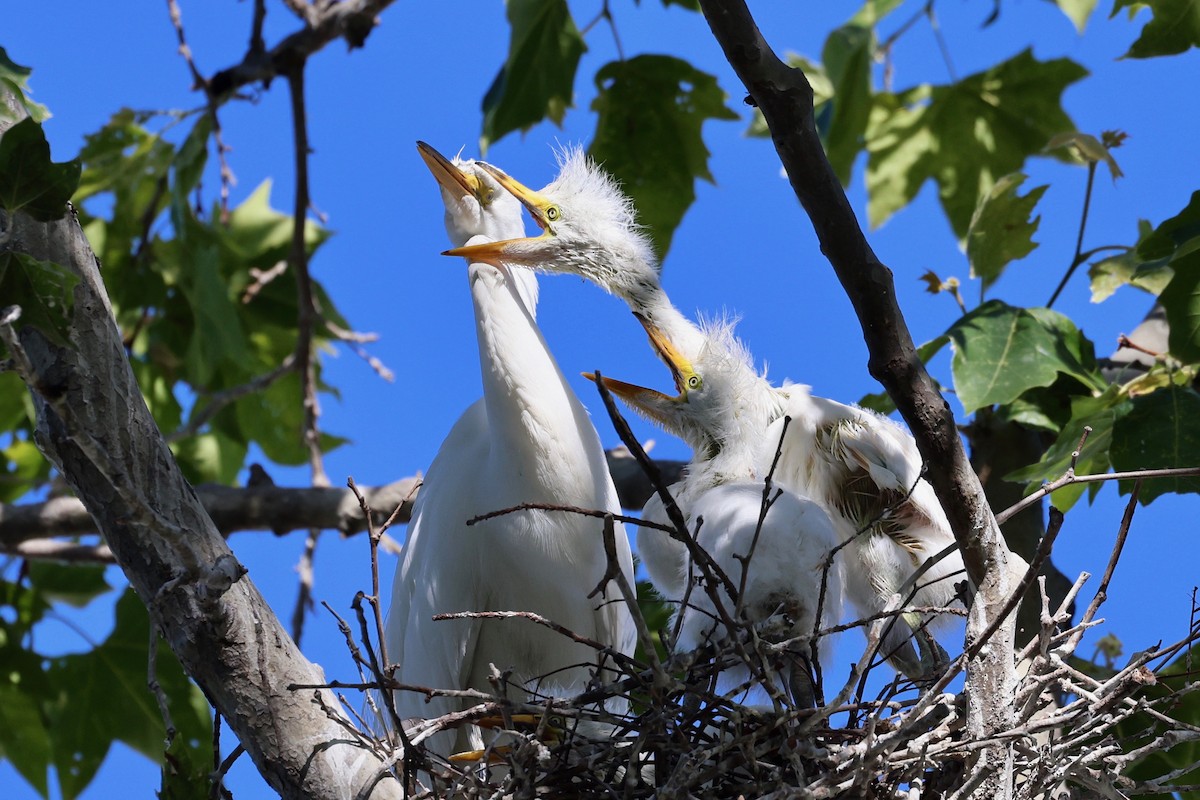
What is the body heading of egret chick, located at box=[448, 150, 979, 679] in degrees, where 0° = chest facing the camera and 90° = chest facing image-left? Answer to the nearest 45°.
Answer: approximately 90°

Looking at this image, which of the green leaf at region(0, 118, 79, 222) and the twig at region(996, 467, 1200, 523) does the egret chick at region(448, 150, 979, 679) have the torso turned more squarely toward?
the green leaf

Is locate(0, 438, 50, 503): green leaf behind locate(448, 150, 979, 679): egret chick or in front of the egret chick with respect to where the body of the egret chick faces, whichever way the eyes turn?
in front

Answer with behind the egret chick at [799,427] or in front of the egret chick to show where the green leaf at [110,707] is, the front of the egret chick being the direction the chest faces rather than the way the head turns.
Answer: in front

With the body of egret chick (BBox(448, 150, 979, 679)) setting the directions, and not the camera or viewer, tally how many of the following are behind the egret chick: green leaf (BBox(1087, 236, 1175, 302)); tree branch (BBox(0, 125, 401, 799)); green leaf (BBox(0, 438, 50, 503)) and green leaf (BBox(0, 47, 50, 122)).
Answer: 1

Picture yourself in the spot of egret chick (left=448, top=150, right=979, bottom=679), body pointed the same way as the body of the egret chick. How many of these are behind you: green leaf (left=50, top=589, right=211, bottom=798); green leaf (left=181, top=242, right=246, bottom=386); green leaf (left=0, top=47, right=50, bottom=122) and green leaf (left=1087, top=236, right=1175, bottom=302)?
1

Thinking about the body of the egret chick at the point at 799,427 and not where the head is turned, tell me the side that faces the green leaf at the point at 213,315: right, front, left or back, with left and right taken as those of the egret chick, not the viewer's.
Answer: front

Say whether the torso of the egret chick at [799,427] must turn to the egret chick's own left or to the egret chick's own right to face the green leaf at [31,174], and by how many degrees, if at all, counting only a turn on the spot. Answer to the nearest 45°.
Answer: approximately 45° to the egret chick's own left

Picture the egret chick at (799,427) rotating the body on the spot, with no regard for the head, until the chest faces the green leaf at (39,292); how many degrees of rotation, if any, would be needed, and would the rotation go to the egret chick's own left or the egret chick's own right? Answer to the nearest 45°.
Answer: approximately 45° to the egret chick's own left
